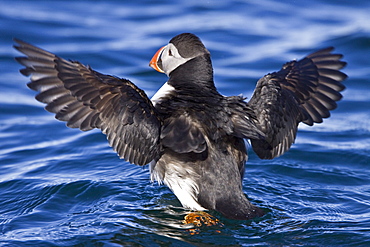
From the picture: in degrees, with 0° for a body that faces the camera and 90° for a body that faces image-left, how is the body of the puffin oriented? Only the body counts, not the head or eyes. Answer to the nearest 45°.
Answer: approximately 135°
